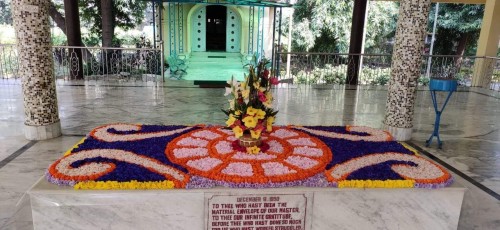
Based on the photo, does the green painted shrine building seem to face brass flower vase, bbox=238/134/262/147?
yes

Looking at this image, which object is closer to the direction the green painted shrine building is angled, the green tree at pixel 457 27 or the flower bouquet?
the flower bouquet

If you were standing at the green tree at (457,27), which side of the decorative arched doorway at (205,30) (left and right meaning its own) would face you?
left

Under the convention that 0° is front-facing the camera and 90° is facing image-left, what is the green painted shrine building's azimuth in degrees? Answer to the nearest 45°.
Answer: approximately 0°

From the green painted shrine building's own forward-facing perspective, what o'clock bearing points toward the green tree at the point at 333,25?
The green tree is roughly at 8 o'clock from the green painted shrine building.

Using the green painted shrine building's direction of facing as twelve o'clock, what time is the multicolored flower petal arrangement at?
The multicolored flower petal arrangement is roughly at 12 o'clock from the green painted shrine building.

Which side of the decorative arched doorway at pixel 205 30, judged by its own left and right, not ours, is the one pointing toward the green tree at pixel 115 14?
right

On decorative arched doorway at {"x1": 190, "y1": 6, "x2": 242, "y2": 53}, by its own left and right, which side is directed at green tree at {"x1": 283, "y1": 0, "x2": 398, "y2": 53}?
left

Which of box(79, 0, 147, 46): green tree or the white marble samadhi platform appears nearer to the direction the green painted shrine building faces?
the white marble samadhi platform

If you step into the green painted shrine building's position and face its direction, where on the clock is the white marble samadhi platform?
The white marble samadhi platform is roughly at 12 o'clock from the green painted shrine building.

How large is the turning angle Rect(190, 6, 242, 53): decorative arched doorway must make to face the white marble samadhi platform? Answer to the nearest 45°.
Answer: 0° — it already faces it
